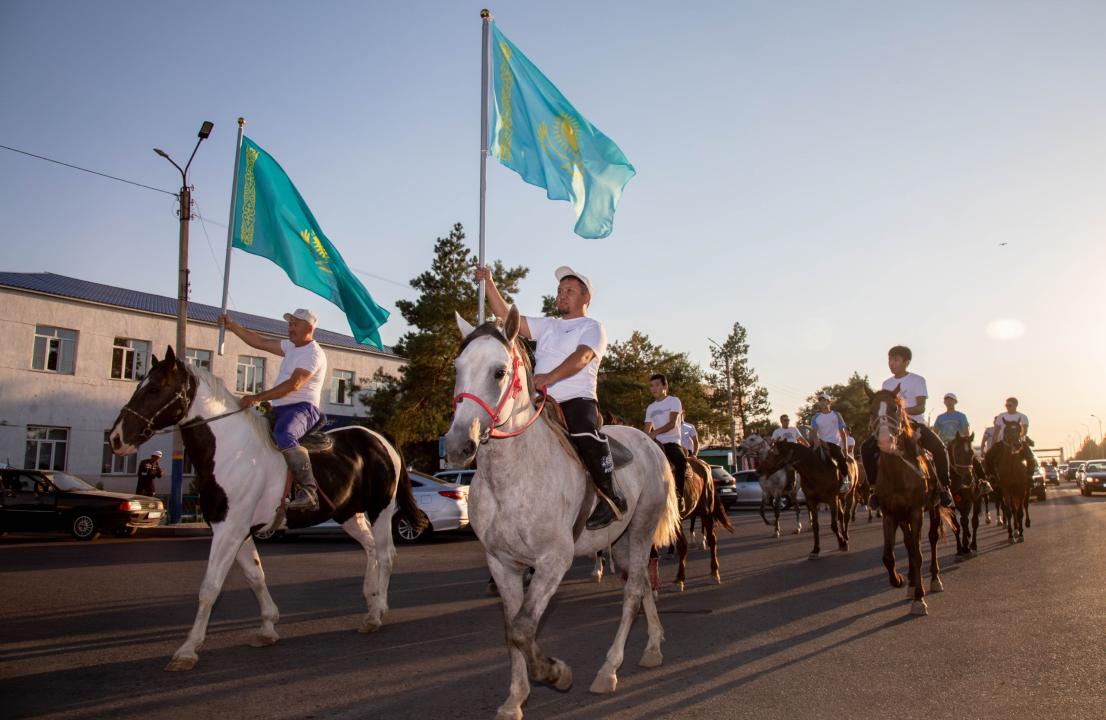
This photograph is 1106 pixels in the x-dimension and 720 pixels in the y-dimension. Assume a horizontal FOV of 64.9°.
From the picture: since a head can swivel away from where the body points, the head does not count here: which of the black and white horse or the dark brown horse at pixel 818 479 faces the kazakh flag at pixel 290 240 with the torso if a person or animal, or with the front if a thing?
the dark brown horse

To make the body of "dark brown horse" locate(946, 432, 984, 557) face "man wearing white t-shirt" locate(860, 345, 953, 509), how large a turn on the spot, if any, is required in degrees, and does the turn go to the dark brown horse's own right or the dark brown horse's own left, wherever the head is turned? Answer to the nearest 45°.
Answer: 0° — it already faces them

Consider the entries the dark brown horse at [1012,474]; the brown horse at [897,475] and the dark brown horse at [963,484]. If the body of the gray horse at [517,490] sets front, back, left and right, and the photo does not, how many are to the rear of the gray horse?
3

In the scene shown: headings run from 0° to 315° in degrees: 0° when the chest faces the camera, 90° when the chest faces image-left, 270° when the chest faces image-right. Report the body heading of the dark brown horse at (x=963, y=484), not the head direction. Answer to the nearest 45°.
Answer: approximately 0°

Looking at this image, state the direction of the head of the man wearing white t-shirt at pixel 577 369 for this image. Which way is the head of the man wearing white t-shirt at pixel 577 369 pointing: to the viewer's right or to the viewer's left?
to the viewer's left

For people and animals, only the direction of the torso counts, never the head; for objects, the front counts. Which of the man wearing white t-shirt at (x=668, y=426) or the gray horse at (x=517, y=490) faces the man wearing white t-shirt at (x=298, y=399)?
the man wearing white t-shirt at (x=668, y=426)

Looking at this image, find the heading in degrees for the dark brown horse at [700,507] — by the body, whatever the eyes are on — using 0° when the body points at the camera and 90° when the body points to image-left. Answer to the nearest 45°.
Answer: approximately 45°

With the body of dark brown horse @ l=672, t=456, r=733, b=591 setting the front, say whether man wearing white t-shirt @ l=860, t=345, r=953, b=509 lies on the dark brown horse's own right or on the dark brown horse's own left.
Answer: on the dark brown horse's own left
